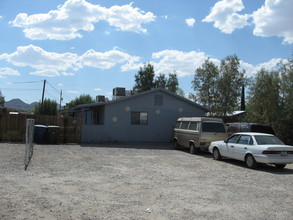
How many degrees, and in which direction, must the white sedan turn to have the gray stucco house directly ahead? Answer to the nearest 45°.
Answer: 0° — it already faces it

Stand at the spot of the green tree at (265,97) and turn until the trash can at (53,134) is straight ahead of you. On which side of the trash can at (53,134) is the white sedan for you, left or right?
left

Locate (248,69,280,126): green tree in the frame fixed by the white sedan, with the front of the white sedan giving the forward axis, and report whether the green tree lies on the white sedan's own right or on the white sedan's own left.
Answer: on the white sedan's own right

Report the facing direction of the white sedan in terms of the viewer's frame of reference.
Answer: facing away from the viewer and to the left of the viewer

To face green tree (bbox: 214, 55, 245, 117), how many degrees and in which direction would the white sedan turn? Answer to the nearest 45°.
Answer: approximately 45° to its right

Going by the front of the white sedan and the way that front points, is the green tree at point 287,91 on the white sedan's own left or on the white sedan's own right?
on the white sedan's own right

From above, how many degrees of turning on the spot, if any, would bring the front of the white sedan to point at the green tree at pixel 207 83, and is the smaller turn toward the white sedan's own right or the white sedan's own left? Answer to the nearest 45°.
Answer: approximately 45° to the white sedan's own right
